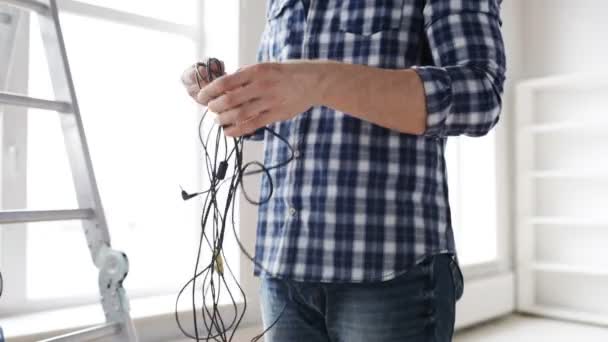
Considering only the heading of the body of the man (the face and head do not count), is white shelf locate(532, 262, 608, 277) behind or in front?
behind

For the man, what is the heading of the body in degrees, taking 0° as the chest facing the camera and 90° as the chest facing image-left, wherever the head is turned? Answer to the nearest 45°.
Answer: approximately 45°

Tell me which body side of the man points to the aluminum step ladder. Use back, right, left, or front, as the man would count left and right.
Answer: right

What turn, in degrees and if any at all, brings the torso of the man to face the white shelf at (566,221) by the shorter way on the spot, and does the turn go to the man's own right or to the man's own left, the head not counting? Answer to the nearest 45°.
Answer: approximately 180°

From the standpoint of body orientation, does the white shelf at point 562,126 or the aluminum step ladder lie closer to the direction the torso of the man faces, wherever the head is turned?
the aluminum step ladder

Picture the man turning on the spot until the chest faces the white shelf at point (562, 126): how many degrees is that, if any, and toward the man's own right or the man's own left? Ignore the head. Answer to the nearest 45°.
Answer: approximately 180°
